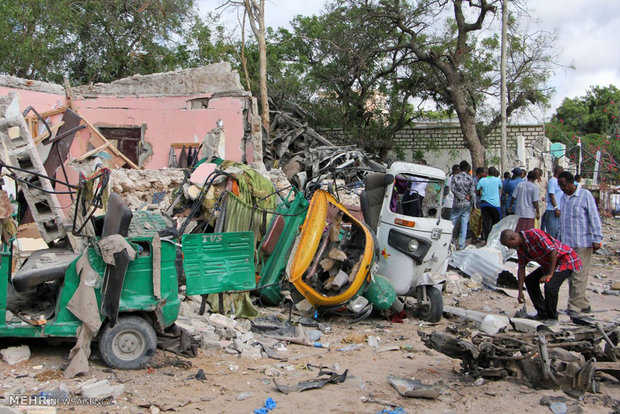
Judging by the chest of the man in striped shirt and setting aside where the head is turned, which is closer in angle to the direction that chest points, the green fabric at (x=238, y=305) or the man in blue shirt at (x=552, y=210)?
the green fabric

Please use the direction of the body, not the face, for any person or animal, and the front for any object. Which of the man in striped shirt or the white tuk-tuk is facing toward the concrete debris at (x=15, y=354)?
the man in striped shirt

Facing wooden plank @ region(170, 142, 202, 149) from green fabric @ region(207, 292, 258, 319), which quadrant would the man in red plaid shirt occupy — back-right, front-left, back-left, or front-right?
back-right

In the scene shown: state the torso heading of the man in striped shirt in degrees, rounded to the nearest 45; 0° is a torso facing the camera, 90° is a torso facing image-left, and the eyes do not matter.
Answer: approximately 45°

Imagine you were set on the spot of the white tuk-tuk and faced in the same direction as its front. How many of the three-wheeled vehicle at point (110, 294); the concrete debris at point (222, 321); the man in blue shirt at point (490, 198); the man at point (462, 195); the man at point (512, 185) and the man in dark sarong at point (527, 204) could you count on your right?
2

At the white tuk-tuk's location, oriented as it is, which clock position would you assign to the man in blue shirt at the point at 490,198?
The man in blue shirt is roughly at 8 o'clock from the white tuk-tuk.

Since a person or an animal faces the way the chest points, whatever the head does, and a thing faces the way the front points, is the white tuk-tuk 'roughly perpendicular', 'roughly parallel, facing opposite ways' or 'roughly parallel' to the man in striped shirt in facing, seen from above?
roughly perpendicular

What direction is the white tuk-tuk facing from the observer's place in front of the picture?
facing the viewer and to the right of the viewer

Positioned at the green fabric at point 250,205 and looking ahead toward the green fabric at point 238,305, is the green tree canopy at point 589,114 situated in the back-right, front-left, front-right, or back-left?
back-left
